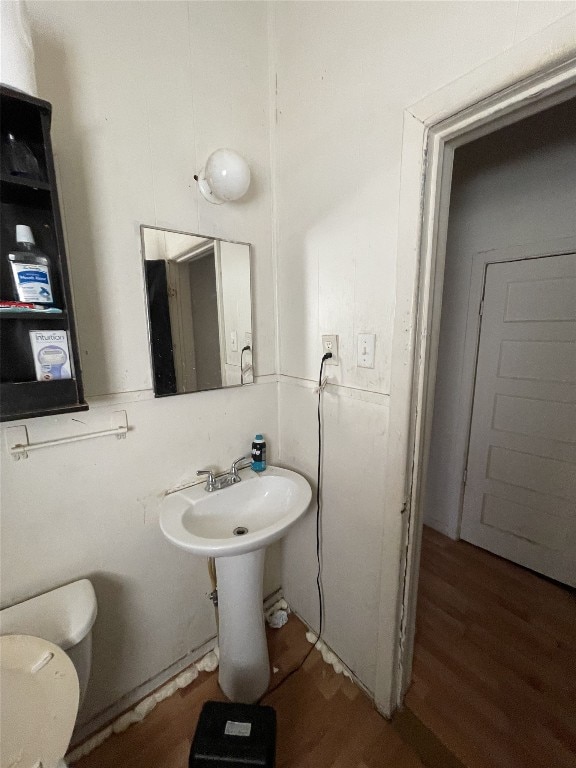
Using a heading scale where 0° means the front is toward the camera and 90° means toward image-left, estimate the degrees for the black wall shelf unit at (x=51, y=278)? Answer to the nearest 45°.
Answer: approximately 315°

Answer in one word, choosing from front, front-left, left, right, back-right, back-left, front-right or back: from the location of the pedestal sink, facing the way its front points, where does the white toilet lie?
right

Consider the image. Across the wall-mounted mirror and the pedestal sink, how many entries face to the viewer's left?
0

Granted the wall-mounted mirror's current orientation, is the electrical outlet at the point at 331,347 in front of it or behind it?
in front

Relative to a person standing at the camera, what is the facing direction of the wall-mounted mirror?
facing the viewer and to the right of the viewer

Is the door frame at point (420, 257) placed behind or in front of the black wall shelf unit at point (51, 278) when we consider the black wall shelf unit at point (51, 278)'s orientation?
in front

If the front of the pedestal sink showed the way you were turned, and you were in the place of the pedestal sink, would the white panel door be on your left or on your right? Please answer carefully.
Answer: on your left
